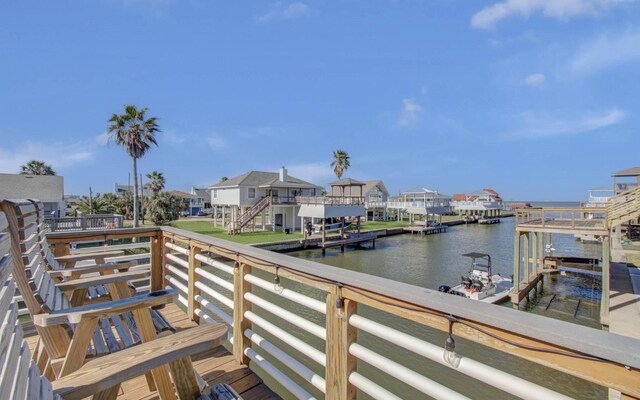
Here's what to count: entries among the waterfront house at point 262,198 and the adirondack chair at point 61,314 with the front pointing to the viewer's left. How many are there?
0

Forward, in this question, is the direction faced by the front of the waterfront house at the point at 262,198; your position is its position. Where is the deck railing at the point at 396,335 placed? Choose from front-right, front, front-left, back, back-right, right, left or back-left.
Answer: front-right

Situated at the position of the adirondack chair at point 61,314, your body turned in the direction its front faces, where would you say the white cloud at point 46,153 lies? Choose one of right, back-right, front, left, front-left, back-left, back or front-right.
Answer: left

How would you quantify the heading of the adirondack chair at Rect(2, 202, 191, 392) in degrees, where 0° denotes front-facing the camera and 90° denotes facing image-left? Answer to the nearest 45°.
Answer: approximately 270°

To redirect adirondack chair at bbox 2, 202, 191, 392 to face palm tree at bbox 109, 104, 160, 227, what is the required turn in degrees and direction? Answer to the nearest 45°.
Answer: approximately 90° to its left

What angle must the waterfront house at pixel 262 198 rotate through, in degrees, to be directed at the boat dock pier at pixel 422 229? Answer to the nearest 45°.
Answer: approximately 45° to its left

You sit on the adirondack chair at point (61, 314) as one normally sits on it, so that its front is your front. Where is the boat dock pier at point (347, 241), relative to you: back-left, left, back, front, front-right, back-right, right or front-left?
front-left

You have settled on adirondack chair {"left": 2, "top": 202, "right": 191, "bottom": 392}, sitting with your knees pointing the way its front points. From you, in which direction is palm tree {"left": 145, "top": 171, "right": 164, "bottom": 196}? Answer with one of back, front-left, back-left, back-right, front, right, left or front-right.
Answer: left

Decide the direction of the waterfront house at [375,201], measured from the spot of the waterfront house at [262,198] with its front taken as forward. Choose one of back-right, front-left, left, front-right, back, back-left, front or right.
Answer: left

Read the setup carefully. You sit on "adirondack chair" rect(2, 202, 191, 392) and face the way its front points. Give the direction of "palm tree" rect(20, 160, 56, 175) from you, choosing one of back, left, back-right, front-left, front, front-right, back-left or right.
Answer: left

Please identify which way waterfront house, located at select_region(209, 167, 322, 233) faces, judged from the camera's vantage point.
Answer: facing the viewer and to the right of the viewer

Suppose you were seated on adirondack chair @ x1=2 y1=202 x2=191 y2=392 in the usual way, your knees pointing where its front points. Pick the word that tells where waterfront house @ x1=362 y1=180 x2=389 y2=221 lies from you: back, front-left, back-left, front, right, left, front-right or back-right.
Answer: front-left

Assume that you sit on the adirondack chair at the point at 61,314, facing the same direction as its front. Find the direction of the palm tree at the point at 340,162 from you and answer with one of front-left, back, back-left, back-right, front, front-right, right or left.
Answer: front-left

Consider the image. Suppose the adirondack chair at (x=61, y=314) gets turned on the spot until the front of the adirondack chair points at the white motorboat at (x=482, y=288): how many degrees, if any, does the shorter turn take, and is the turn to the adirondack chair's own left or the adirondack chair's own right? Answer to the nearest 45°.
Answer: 0° — it already faces it
